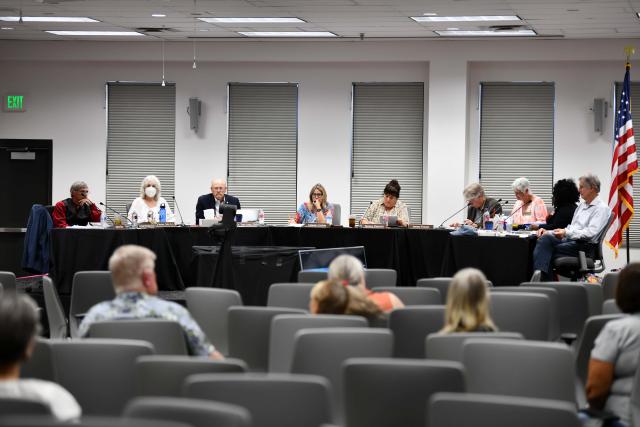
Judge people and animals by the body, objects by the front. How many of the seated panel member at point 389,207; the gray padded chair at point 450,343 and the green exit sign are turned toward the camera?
2

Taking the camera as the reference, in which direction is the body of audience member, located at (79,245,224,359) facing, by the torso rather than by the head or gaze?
away from the camera

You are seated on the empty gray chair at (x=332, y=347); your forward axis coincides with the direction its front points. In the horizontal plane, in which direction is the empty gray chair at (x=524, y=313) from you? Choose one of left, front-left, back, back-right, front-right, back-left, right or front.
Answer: front-right

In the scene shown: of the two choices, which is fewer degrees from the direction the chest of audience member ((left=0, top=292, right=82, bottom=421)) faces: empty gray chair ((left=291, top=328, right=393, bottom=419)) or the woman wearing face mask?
the woman wearing face mask

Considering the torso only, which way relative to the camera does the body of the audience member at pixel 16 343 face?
away from the camera

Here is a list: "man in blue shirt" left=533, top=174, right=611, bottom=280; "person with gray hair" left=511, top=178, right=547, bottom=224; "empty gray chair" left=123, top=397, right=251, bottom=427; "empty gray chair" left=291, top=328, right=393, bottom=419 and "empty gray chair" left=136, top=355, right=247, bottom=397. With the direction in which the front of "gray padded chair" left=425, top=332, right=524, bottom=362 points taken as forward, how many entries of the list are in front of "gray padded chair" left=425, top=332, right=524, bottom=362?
2

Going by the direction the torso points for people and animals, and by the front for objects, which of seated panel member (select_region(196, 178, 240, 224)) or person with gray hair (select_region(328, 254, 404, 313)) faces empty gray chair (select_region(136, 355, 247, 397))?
the seated panel member

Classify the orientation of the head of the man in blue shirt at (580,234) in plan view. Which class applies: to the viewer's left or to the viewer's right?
to the viewer's left

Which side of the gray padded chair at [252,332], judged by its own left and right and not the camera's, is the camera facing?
back

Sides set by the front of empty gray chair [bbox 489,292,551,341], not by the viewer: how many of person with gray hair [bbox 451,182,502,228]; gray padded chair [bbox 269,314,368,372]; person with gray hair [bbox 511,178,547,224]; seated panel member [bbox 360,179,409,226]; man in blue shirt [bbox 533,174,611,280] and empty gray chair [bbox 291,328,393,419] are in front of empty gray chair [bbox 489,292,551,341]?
4

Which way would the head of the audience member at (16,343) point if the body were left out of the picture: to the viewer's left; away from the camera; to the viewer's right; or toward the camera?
away from the camera

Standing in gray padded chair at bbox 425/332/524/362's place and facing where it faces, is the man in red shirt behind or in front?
in front

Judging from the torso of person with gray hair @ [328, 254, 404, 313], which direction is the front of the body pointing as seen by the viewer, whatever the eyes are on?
away from the camera

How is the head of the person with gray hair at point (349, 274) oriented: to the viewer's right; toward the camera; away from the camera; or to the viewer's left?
away from the camera

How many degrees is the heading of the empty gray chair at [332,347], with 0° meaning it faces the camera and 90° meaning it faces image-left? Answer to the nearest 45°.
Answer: approximately 180°

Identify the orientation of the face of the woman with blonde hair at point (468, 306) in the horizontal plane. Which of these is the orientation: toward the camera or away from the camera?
away from the camera

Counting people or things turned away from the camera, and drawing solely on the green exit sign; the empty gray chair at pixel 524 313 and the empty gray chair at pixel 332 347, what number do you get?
2

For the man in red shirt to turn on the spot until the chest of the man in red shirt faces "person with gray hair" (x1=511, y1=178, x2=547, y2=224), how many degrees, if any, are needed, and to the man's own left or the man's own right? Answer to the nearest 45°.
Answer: approximately 45° to the man's own left
